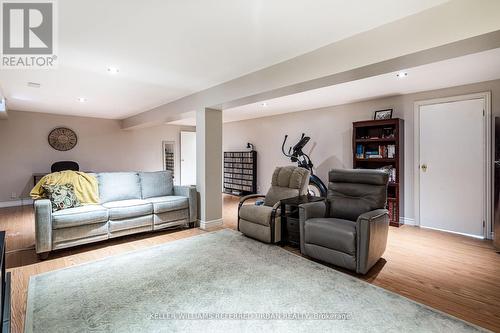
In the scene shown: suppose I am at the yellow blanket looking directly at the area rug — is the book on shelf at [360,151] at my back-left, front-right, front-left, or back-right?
front-left

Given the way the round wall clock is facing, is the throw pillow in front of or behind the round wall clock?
in front

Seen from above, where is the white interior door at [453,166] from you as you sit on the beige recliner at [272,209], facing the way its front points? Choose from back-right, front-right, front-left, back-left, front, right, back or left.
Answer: back-left

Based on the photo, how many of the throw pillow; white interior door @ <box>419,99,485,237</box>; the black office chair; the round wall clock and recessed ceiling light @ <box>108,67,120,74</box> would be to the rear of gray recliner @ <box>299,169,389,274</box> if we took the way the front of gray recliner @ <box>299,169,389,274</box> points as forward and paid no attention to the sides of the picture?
1

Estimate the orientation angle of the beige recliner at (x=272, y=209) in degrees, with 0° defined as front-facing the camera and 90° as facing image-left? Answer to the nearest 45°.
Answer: approximately 45°

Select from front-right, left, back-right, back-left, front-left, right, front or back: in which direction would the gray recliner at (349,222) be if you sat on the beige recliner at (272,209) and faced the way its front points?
left

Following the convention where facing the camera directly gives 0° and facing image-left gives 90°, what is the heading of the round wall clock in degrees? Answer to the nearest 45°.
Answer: approximately 0°

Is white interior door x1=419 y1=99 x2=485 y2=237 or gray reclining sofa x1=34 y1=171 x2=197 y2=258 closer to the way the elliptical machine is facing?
the white interior door

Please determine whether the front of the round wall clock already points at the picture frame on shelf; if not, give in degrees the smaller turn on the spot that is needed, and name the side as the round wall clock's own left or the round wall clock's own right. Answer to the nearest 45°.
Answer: approximately 45° to the round wall clock's own left

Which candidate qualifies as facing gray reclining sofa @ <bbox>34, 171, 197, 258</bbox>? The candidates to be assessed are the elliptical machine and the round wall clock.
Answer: the round wall clock

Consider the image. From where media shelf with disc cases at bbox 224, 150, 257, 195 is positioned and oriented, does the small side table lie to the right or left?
on its left

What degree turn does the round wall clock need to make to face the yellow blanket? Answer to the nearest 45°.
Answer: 0° — it already faces it

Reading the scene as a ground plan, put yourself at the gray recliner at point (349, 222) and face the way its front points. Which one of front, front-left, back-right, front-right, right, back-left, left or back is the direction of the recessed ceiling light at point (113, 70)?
front-right

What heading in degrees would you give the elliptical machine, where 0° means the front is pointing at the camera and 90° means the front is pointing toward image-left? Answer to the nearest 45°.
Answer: approximately 315°

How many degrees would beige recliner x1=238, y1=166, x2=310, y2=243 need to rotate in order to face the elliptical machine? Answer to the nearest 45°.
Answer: approximately 135° to its right

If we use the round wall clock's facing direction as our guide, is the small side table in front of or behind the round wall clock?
in front

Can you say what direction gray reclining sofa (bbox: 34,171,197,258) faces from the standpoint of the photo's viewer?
facing the viewer and to the right of the viewer
